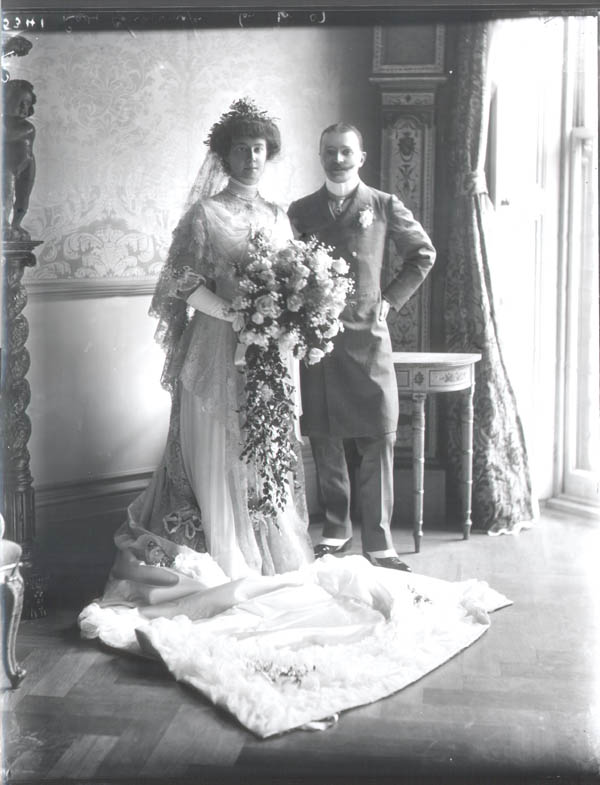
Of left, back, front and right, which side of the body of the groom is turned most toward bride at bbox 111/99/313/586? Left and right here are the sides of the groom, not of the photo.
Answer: right

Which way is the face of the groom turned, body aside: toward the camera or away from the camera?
toward the camera

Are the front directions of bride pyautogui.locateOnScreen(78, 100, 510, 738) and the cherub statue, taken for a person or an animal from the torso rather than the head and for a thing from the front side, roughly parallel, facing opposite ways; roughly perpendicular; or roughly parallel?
roughly parallel

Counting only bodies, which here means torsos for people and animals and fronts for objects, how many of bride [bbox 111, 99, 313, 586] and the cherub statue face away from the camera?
0

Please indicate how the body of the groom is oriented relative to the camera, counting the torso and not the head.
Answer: toward the camera

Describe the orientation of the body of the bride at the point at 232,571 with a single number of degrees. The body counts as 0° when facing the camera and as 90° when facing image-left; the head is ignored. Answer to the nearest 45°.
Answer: approximately 315°
